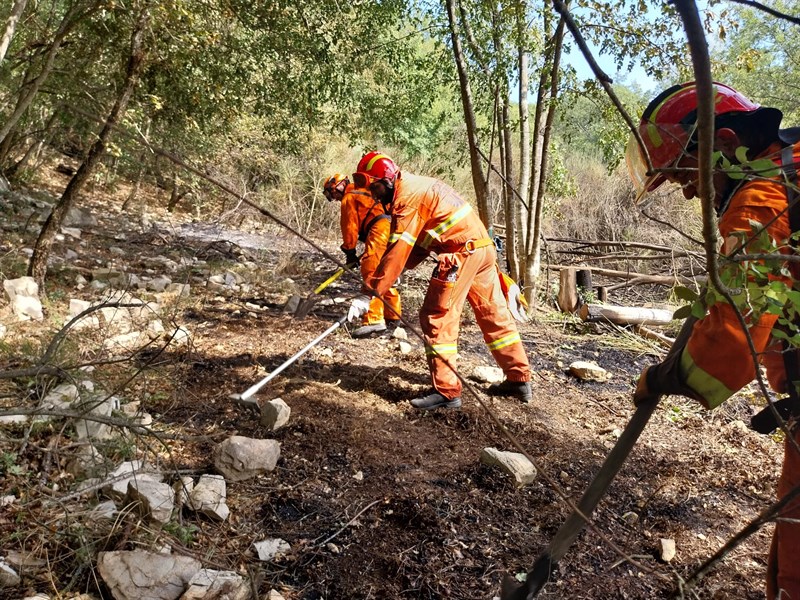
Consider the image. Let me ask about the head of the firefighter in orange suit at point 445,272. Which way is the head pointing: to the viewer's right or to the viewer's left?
to the viewer's left

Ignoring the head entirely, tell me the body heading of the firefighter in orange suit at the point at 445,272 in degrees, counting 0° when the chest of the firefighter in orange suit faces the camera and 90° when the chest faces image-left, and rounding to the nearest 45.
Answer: approximately 90°

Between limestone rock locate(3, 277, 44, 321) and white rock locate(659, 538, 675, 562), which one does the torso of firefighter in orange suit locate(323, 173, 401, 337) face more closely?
the limestone rock

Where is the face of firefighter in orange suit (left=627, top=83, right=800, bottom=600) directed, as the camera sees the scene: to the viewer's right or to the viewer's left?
to the viewer's left

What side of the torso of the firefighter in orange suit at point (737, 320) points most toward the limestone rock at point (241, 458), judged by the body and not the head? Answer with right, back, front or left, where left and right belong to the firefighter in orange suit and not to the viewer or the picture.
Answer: front

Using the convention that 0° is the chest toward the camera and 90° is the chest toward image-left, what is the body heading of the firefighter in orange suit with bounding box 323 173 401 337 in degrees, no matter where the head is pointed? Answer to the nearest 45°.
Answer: approximately 90°

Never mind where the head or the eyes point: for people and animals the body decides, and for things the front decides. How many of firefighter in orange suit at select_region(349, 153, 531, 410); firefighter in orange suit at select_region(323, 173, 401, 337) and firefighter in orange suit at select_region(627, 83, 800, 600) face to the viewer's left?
3

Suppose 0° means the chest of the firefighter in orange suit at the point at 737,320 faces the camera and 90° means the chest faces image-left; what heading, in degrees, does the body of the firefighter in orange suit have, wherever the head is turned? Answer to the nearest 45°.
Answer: approximately 90°

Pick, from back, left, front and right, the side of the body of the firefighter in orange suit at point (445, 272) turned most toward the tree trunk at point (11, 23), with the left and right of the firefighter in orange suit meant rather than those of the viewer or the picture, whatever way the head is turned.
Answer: front

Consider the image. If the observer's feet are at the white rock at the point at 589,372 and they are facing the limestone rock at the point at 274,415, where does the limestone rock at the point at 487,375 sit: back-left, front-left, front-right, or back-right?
front-right

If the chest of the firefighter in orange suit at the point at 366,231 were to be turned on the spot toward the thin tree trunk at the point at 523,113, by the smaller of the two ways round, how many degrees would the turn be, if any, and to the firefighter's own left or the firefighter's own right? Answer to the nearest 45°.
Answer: approximately 135° to the firefighter's own right
